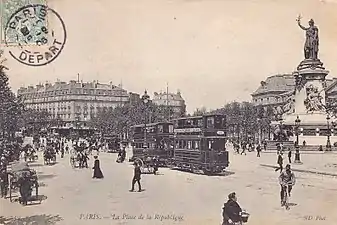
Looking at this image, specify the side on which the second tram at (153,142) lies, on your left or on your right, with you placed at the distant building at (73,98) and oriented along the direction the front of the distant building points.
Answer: on your left

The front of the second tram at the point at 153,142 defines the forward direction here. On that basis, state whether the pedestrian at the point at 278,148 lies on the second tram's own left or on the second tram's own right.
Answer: on the second tram's own left

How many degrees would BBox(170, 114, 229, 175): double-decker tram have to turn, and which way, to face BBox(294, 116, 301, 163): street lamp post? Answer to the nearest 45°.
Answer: approximately 45° to its left

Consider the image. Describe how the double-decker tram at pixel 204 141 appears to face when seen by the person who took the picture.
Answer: facing the viewer and to the right of the viewer

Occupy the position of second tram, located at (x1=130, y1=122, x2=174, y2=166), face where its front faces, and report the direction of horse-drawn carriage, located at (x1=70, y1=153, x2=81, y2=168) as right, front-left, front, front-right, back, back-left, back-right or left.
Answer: back-right

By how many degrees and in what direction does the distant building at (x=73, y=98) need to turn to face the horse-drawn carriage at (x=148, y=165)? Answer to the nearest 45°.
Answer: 0° — it already faces it
